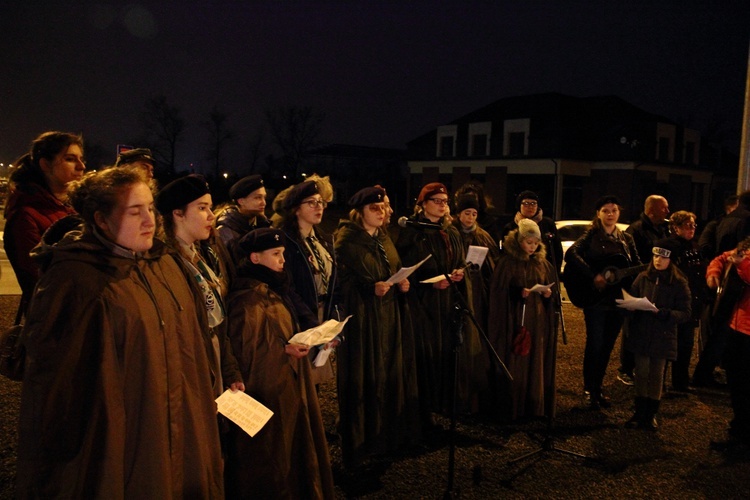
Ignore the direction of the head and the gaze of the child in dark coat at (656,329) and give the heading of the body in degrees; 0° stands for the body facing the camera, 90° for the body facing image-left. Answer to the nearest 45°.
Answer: approximately 45°

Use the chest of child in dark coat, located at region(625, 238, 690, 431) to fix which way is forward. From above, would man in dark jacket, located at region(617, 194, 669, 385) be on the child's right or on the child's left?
on the child's right

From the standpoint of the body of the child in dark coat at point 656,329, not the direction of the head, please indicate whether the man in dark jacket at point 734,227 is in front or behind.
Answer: behind

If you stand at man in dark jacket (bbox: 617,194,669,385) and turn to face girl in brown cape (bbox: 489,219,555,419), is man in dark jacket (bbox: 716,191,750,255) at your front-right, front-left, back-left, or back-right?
back-left

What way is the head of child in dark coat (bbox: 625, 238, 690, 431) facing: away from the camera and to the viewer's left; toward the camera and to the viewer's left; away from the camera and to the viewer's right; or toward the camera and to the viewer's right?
toward the camera and to the viewer's left
